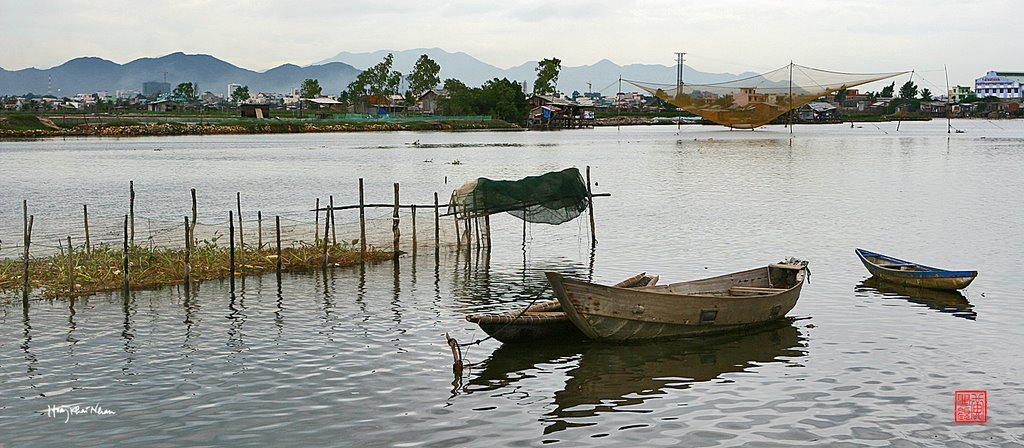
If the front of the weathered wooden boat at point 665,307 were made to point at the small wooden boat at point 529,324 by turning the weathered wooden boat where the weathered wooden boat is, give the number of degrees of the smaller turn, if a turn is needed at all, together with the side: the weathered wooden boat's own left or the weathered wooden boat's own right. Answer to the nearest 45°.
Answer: approximately 45° to the weathered wooden boat's own right

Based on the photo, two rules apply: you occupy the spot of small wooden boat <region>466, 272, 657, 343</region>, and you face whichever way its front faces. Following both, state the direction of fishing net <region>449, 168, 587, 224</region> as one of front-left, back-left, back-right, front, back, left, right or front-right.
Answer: back-right

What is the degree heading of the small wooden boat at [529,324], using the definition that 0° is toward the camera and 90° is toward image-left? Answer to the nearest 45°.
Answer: approximately 45°

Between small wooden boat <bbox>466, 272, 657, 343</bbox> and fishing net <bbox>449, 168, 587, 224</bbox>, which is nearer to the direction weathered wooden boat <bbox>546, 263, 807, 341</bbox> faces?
the small wooden boat

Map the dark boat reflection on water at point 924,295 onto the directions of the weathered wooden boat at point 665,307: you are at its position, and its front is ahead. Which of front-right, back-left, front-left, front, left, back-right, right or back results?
back

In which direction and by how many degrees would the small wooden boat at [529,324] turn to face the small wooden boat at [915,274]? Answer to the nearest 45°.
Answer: approximately 180°
